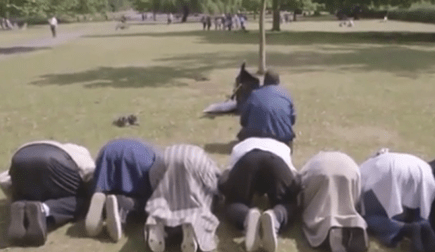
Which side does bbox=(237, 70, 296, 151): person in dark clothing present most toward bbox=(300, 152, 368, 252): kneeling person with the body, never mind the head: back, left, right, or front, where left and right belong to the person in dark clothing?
back

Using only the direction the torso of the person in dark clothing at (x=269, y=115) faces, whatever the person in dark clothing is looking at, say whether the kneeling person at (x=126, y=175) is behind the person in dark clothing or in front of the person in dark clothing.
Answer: behind

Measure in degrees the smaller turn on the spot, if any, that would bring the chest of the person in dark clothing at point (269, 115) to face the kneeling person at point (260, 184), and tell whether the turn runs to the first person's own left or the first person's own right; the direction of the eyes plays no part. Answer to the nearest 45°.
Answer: approximately 180°

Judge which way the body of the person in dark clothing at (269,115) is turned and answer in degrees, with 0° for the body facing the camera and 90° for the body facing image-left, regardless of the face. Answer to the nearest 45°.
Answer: approximately 180°

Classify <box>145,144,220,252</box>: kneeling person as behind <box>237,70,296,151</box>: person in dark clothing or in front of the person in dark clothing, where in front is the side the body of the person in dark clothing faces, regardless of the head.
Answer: behind

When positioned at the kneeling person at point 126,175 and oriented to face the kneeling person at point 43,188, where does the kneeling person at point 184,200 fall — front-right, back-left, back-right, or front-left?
back-left

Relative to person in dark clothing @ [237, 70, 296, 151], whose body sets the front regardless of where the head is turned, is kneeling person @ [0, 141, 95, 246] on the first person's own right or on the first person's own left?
on the first person's own left
